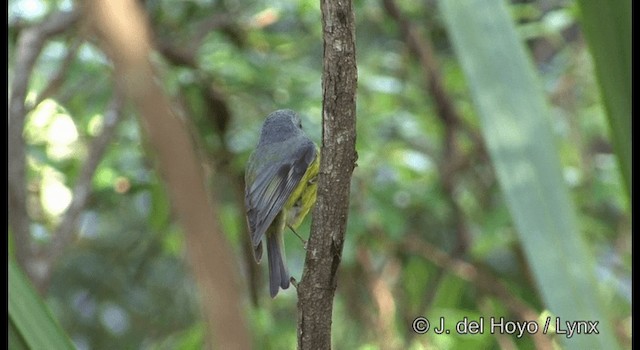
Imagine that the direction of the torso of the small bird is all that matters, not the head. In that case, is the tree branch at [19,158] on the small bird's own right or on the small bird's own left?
on the small bird's own left

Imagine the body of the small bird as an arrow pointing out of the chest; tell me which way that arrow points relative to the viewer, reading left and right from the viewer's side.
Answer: facing away from the viewer and to the right of the viewer

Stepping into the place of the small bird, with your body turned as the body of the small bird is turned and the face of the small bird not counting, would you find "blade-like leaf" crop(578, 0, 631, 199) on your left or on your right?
on your right

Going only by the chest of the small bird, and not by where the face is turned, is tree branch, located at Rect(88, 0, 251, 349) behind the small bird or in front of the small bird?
behind

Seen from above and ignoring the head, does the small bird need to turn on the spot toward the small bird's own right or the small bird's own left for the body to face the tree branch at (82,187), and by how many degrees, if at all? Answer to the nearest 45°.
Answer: approximately 90° to the small bird's own left

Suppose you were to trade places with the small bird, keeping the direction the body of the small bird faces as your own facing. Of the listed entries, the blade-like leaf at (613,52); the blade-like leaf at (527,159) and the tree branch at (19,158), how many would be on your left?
1
